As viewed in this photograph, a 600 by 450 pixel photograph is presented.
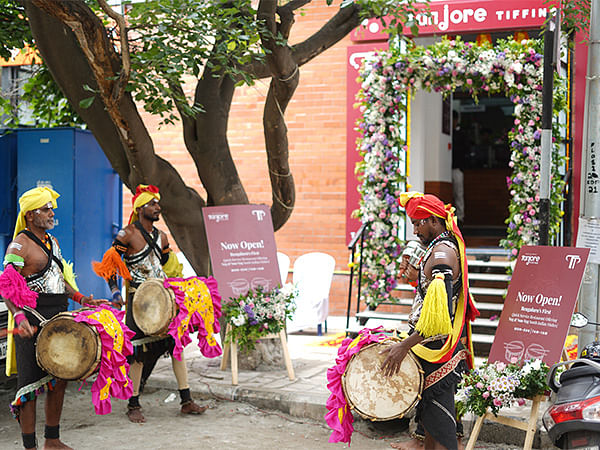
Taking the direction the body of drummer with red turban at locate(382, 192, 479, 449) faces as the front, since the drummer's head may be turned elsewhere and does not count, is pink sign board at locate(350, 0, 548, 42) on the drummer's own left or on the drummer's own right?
on the drummer's own right

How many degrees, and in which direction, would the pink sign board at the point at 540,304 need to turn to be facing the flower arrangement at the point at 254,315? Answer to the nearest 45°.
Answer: approximately 135° to its right

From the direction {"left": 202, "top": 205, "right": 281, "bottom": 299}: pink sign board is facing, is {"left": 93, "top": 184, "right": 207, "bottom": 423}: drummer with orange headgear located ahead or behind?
ahead

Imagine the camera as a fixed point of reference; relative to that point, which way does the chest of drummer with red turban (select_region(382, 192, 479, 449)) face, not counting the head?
to the viewer's left

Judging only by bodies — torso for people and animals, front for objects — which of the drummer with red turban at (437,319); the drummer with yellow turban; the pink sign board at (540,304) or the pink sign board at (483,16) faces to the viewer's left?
the drummer with red turban

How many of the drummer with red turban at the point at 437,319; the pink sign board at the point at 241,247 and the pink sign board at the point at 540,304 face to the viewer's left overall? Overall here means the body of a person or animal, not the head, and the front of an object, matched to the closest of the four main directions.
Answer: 1

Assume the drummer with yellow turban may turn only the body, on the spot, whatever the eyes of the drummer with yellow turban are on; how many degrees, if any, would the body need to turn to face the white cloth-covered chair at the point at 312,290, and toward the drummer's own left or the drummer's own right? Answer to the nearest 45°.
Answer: approximately 90° to the drummer's own left

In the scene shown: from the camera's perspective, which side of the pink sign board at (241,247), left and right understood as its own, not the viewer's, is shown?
front

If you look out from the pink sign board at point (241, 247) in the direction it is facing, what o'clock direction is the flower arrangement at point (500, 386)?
The flower arrangement is roughly at 11 o'clock from the pink sign board.

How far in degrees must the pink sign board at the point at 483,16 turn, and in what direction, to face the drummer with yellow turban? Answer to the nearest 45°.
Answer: approximately 45° to its right
